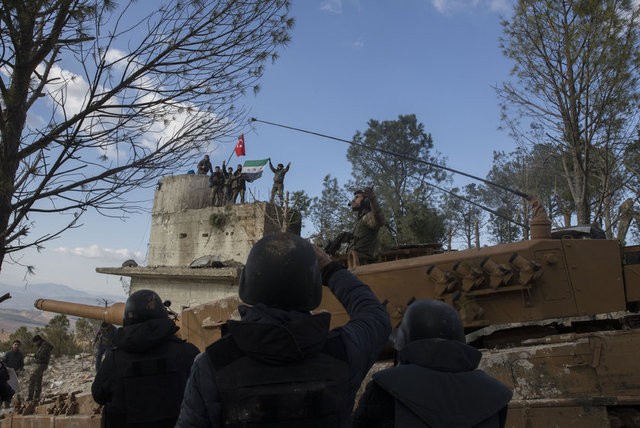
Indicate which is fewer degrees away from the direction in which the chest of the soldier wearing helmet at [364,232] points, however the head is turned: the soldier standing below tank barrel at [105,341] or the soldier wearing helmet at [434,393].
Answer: the soldier standing below tank barrel

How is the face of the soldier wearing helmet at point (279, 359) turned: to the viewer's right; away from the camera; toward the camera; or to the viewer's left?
away from the camera

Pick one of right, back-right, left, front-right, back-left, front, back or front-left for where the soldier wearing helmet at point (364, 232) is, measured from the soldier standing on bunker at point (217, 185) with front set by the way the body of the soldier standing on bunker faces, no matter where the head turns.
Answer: front

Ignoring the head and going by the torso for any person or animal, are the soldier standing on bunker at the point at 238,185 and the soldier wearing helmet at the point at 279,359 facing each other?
yes

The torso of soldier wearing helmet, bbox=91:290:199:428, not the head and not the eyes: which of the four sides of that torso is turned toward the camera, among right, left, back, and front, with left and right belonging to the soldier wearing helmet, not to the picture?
back

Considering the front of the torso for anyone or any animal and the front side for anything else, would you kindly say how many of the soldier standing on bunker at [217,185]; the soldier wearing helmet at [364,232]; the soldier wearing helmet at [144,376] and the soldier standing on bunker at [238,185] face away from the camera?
1

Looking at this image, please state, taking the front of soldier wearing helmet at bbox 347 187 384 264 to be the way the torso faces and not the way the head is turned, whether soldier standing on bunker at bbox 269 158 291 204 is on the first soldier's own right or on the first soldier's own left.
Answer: on the first soldier's own right

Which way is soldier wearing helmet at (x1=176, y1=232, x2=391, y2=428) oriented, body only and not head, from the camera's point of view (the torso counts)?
away from the camera

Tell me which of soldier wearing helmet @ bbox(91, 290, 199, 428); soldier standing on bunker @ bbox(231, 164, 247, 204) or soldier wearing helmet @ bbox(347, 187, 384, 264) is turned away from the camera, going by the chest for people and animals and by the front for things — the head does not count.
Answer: soldier wearing helmet @ bbox(91, 290, 199, 428)

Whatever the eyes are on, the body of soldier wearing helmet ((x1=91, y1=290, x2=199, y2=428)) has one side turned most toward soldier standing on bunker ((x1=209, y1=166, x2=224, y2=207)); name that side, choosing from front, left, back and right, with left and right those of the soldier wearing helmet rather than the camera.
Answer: front

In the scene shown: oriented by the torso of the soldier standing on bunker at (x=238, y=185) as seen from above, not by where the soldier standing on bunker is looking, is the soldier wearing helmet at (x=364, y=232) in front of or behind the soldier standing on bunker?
in front

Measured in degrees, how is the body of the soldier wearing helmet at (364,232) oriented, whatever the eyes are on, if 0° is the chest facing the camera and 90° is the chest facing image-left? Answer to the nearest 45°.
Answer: approximately 90°

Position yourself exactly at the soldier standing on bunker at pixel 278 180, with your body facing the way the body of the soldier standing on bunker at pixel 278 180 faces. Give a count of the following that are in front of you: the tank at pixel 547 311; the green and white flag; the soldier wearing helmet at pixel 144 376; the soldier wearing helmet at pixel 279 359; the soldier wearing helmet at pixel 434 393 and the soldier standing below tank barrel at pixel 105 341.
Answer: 5

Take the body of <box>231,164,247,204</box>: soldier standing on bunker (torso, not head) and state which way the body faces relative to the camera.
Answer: toward the camera

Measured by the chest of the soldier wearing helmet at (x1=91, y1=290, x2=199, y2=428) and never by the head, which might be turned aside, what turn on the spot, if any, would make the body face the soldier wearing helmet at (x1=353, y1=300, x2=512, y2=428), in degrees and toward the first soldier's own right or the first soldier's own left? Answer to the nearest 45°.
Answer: approximately 135° to the first soldier's own right

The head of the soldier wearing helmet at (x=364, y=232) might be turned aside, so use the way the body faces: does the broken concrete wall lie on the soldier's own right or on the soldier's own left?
on the soldier's own right

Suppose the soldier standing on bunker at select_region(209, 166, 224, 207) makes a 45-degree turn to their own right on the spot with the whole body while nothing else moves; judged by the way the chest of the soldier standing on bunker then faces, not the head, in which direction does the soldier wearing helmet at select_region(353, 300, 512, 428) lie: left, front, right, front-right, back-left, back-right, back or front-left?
front-left

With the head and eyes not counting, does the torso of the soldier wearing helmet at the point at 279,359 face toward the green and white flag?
yes

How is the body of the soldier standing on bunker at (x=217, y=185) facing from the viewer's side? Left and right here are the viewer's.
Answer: facing the viewer
